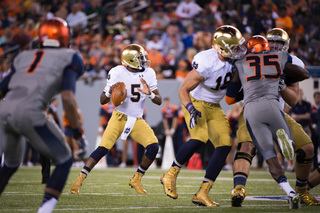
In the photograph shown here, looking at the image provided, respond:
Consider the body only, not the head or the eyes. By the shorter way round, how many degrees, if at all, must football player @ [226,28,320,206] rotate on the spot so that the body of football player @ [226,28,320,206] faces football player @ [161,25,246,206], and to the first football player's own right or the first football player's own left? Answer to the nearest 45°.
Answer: approximately 90° to the first football player's own right

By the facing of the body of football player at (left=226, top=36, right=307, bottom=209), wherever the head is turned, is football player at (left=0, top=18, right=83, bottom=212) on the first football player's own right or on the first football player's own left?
on the first football player's own left

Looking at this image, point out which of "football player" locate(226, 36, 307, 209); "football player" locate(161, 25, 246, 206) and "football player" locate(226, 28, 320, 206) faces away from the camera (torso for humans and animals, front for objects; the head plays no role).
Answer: "football player" locate(226, 36, 307, 209)

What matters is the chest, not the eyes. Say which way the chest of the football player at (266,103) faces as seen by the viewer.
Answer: away from the camera

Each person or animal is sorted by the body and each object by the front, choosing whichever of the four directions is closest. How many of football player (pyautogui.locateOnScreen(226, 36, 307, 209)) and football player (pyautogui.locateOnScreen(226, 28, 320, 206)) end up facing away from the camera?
1

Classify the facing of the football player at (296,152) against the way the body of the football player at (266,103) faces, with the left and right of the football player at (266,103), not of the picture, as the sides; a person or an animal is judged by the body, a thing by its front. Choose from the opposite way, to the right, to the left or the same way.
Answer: the opposite way
